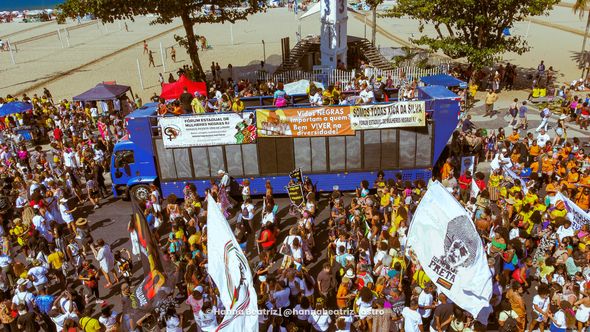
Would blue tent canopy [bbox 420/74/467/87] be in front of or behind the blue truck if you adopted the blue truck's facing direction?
behind

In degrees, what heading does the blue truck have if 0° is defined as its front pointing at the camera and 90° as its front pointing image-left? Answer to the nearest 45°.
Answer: approximately 90°

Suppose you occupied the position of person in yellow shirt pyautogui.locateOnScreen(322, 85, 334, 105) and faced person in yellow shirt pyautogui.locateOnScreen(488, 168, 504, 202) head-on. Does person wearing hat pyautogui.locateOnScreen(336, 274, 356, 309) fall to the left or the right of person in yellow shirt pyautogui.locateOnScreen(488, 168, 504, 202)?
right

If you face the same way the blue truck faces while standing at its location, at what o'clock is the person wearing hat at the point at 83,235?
The person wearing hat is roughly at 11 o'clock from the blue truck.

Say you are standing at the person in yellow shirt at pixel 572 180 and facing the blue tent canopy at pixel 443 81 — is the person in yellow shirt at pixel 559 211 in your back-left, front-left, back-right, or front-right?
back-left

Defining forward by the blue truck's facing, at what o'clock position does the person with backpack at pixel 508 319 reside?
The person with backpack is roughly at 8 o'clock from the blue truck.

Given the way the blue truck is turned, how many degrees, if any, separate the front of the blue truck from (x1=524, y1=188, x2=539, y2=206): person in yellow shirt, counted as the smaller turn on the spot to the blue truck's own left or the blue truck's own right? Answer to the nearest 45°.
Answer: approximately 135° to the blue truck's own left

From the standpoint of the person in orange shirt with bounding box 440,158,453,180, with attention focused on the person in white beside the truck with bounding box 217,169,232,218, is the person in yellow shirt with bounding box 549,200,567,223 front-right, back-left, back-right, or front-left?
back-left

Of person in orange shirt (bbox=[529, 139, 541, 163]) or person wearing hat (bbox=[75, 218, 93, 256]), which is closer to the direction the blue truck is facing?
the person wearing hat

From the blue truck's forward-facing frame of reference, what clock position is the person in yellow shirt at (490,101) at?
The person in yellow shirt is roughly at 5 o'clock from the blue truck.

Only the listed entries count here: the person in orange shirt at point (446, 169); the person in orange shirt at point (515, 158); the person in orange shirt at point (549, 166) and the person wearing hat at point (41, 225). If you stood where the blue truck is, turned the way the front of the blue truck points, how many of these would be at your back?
3
